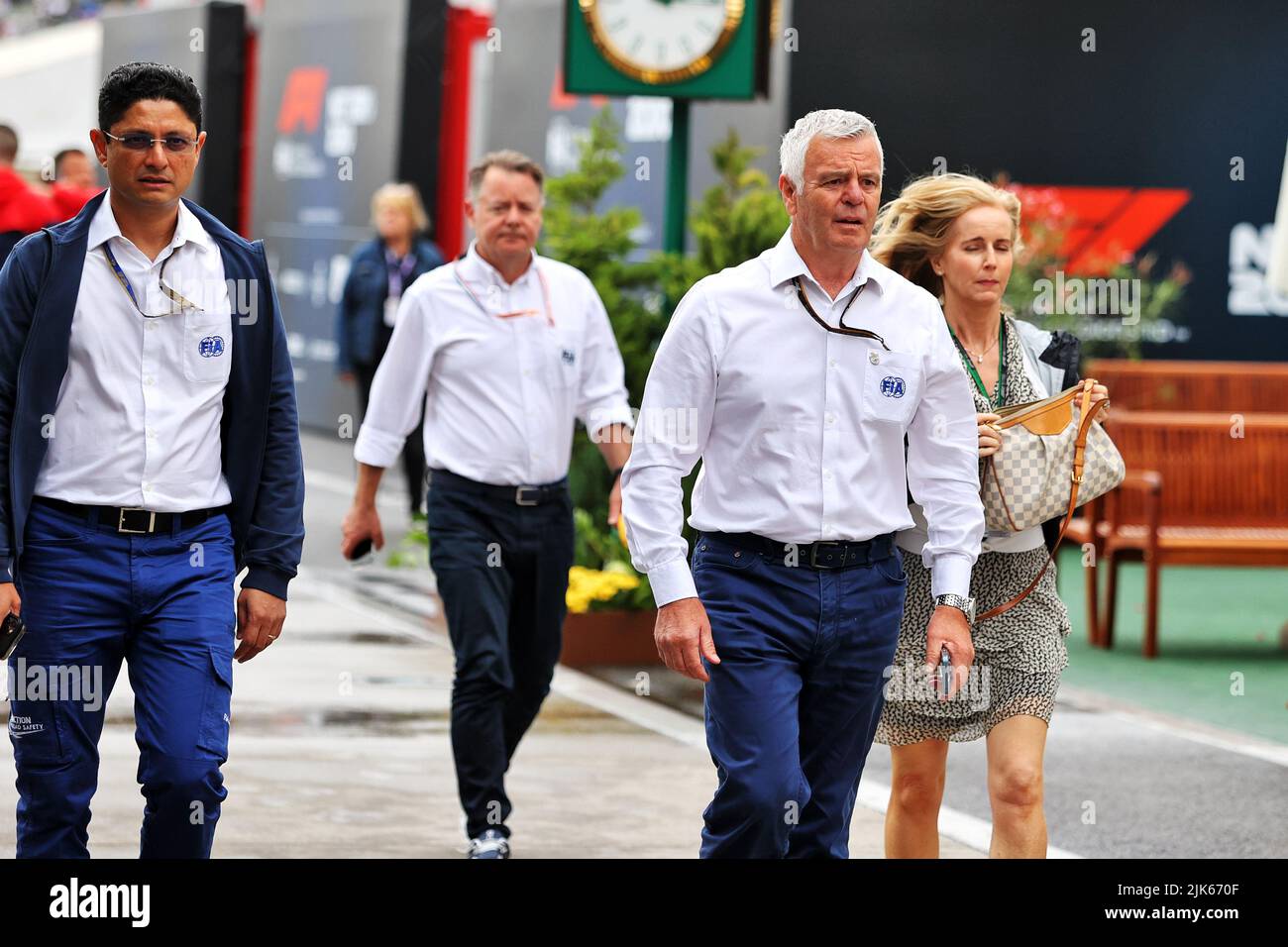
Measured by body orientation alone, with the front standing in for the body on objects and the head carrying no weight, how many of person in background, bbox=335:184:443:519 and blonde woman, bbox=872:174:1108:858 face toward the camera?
2

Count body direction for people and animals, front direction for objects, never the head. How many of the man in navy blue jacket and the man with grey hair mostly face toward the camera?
2

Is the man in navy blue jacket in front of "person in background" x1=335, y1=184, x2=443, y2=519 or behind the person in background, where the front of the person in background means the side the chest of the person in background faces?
in front

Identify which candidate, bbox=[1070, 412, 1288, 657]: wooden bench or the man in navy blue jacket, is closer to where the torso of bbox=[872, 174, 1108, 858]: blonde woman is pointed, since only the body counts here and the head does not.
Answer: the man in navy blue jacket

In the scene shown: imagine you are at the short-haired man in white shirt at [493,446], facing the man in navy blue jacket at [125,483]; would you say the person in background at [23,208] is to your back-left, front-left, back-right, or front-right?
back-right

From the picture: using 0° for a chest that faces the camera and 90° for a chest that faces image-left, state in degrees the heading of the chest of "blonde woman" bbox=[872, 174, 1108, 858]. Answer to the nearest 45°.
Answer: approximately 0°

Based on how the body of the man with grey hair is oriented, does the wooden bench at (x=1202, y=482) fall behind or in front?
behind

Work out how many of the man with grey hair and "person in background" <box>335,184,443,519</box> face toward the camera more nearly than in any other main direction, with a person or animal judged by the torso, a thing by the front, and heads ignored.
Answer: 2

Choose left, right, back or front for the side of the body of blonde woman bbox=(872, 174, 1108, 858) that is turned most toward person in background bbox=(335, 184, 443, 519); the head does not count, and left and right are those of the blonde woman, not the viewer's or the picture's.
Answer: back

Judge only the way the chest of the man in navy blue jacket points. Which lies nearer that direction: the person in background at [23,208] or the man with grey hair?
the man with grey hair
